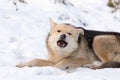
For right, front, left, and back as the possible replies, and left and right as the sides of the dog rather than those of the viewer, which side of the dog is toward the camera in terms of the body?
left
